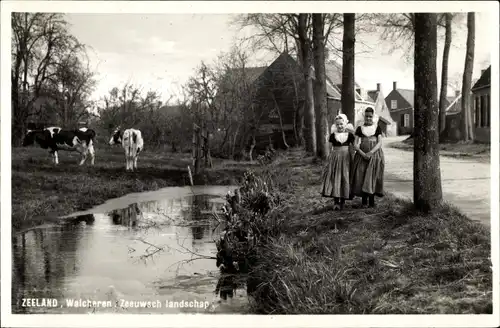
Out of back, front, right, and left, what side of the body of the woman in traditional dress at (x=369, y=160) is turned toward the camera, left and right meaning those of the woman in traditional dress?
front

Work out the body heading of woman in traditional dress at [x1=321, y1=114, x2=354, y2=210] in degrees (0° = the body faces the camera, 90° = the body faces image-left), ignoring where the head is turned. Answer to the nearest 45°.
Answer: approximately 0°

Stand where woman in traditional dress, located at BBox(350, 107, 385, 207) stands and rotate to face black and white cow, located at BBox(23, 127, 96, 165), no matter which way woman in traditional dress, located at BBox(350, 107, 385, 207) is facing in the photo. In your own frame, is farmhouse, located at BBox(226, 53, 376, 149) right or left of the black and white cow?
right

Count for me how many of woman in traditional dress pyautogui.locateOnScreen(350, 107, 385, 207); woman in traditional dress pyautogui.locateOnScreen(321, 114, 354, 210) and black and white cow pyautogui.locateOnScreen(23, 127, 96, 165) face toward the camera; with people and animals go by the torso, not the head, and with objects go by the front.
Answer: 2

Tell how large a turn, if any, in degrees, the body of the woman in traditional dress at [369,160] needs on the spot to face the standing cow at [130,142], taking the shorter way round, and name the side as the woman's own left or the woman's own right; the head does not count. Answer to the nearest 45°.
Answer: approximately 135° to the woman's own right

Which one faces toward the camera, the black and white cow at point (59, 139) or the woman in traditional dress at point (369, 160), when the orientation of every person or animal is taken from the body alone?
the woman in traditional dress

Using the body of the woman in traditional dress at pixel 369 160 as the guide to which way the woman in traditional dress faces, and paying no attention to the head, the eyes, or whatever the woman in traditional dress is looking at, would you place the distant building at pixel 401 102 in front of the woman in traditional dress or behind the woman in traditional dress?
behind
